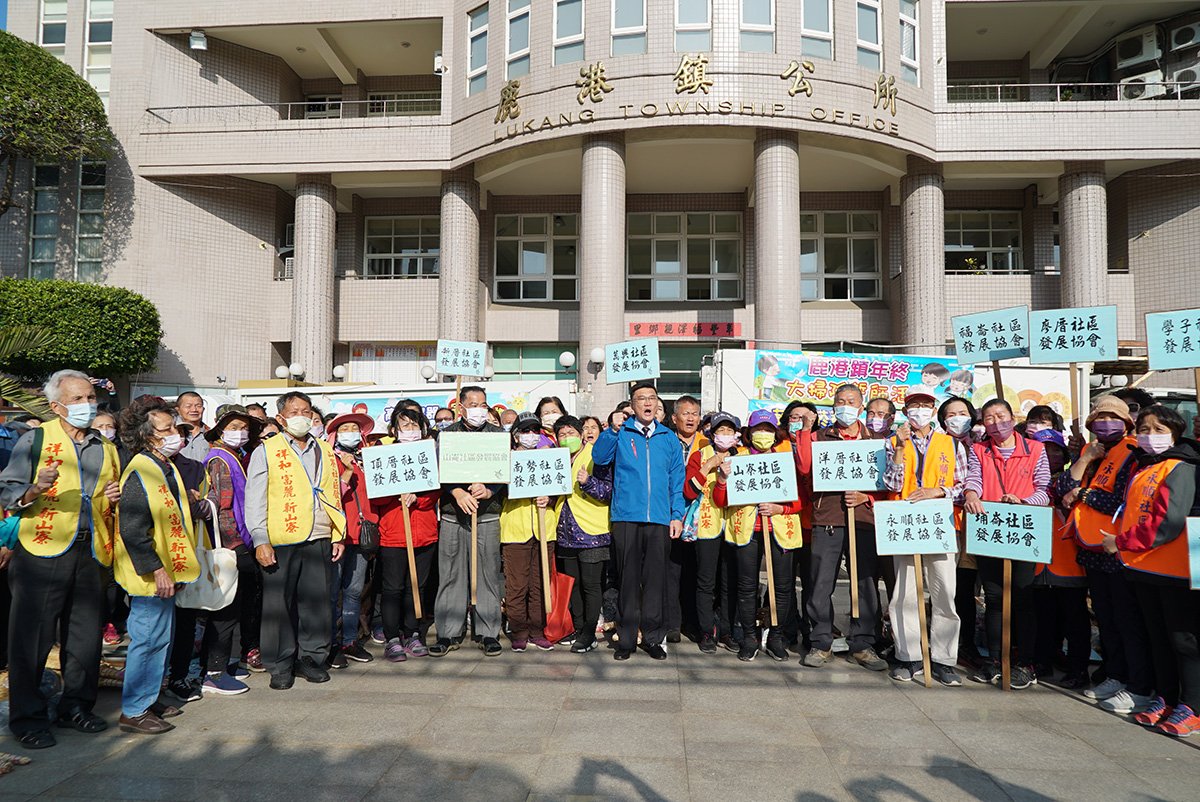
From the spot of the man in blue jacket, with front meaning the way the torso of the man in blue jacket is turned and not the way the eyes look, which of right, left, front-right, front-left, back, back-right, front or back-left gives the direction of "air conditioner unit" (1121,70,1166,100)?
back-left

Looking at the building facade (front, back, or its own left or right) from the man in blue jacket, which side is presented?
front

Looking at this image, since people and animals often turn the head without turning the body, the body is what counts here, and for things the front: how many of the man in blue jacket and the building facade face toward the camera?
2

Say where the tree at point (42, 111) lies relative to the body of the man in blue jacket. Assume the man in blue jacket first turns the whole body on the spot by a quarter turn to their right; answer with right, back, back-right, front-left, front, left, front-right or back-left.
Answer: front-right

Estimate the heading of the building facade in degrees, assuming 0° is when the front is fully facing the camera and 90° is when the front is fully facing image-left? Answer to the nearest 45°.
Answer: approximately 0°

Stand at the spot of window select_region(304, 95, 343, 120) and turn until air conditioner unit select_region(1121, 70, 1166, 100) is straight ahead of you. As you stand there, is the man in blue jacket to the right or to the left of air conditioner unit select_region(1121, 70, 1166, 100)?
right

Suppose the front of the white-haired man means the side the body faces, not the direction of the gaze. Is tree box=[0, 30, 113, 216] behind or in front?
behind

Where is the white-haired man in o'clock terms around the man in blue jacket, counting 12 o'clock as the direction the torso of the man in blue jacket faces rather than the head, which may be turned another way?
The white-haired man is roughly at 2 o'clock from the man in blue jacket.
